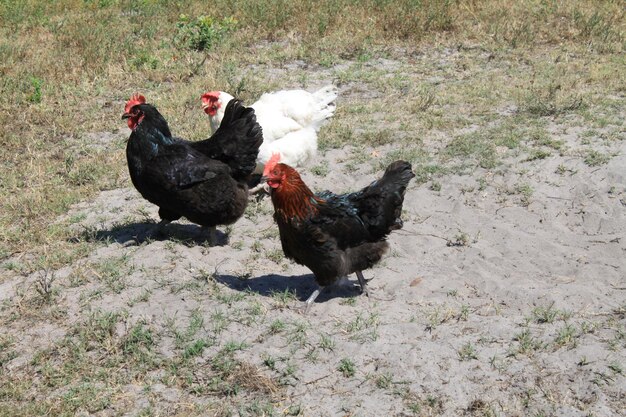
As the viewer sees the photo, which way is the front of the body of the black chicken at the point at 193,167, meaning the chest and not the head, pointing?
to the viewer's left

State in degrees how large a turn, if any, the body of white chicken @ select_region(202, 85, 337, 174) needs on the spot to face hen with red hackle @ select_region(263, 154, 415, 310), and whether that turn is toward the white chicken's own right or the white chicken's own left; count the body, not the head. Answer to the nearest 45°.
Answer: approximately 90° to the white chicken's own left

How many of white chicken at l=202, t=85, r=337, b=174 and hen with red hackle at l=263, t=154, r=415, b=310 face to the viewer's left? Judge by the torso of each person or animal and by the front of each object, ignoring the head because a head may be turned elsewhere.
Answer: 2

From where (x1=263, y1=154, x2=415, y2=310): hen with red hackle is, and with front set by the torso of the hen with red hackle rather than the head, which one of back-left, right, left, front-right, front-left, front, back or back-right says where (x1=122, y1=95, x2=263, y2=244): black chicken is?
front-right

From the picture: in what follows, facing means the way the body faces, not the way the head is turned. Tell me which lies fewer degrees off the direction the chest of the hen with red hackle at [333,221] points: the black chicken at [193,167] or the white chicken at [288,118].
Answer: the black chicken

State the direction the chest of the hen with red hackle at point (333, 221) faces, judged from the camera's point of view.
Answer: to the viewer's left

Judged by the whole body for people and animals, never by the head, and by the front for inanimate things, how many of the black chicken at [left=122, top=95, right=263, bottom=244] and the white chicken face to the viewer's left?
2

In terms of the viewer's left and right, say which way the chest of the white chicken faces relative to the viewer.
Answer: facing to the left of the viewer

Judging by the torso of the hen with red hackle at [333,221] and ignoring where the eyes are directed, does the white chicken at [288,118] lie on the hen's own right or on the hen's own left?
on the hen's own right
